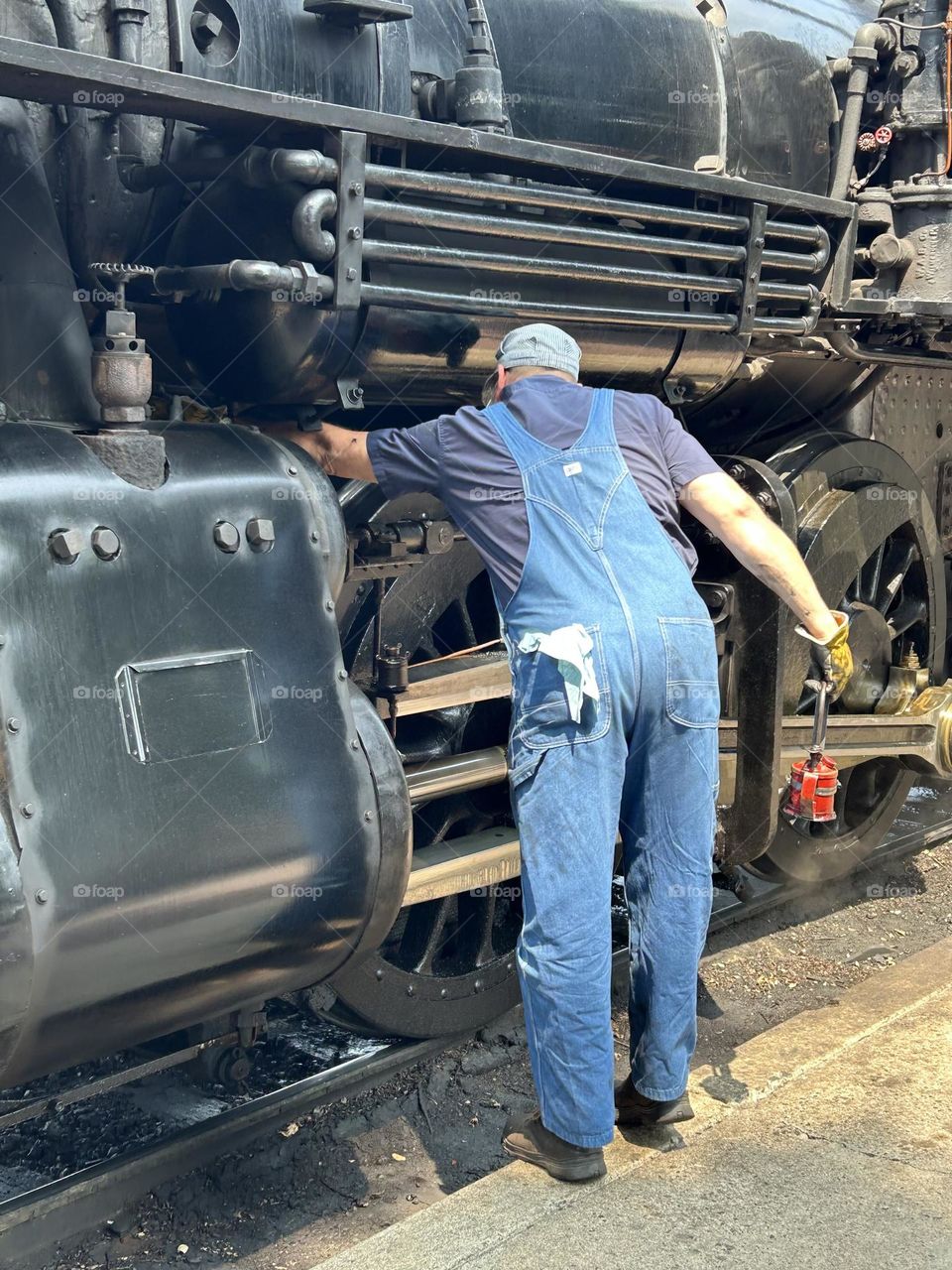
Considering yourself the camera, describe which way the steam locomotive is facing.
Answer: facing the viewer and to the left of the viewer
